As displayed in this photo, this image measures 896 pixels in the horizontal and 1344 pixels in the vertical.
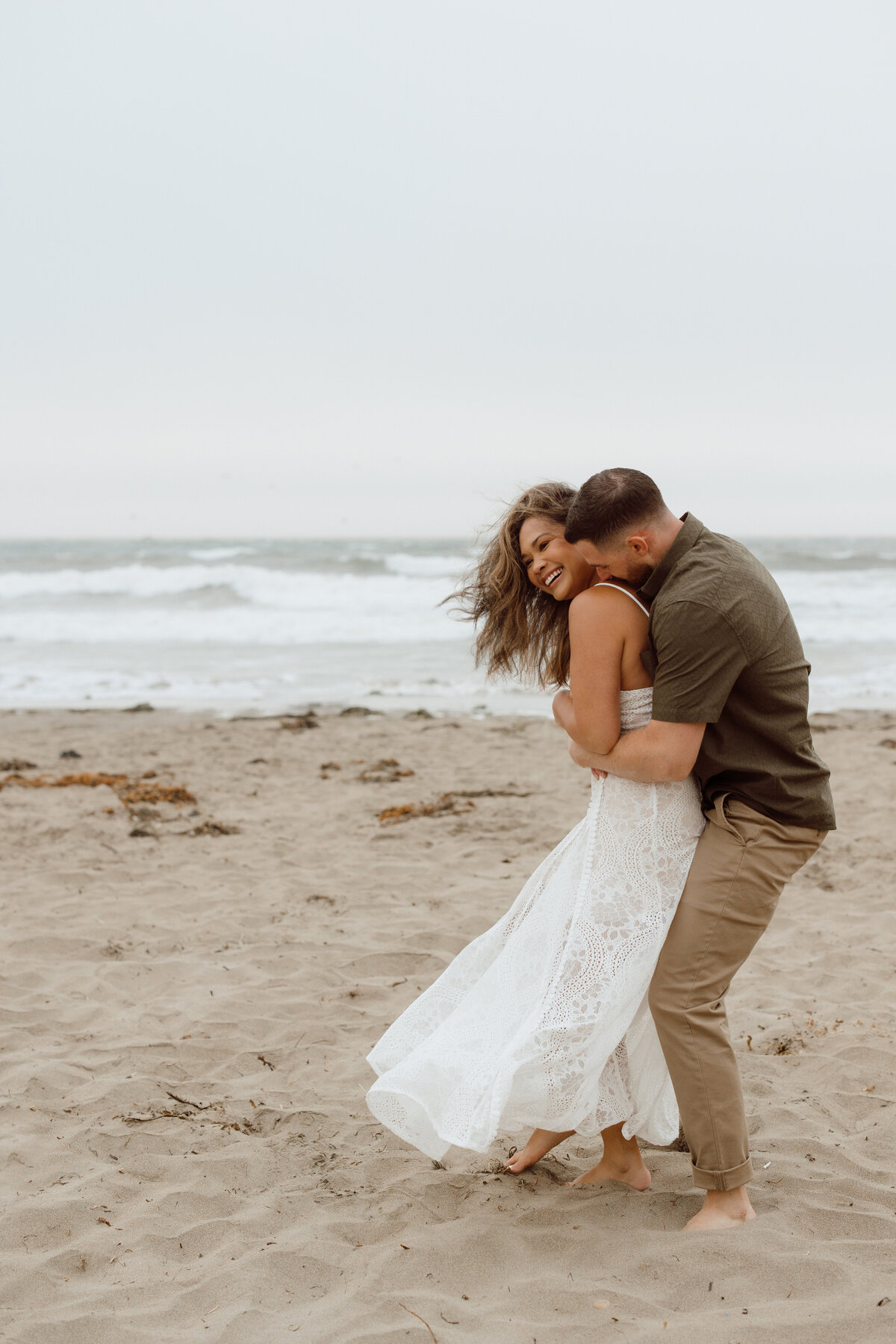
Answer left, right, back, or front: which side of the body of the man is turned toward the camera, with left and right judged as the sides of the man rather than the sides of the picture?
left

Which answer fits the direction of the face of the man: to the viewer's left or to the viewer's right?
to the viewer's left

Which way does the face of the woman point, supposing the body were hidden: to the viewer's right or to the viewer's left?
to the viewer's left
